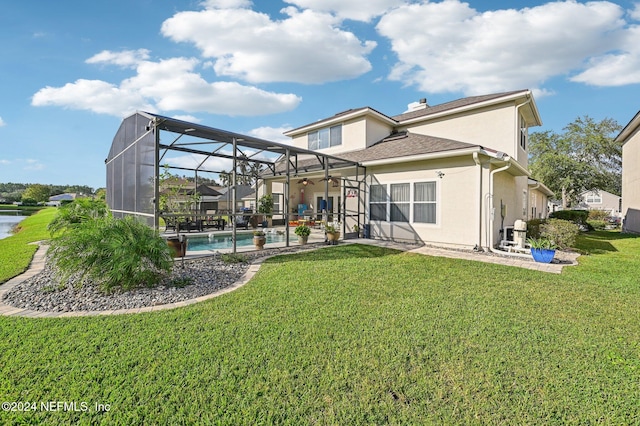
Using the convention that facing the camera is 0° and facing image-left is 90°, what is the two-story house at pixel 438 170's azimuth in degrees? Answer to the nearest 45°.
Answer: approximately 225°

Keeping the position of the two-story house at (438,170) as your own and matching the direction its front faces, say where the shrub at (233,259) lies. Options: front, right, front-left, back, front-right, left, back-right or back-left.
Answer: back

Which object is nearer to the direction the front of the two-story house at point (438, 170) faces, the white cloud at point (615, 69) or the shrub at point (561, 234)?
the white cloud

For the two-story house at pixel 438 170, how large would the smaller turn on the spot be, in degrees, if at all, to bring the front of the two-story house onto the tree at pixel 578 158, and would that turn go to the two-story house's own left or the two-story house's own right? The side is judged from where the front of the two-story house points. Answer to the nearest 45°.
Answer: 0° — it already faces it

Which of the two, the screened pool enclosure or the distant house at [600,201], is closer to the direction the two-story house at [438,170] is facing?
the distant house
